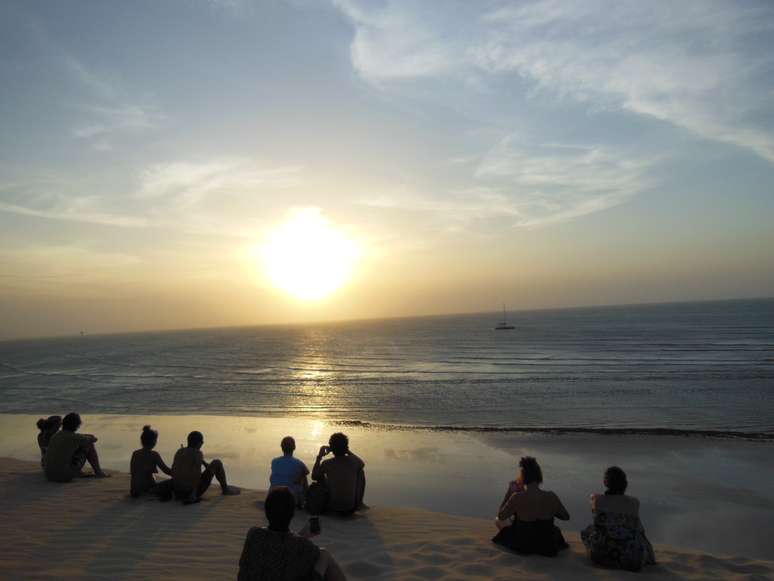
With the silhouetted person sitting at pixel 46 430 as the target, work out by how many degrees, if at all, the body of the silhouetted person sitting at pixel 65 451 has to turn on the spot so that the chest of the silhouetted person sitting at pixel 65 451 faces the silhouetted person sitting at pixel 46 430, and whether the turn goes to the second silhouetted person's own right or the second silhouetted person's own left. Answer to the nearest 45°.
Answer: approximately 45° to the second silhouetted person's own left

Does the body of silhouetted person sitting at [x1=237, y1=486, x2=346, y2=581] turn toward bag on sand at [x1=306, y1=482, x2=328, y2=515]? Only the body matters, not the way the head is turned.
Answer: yes

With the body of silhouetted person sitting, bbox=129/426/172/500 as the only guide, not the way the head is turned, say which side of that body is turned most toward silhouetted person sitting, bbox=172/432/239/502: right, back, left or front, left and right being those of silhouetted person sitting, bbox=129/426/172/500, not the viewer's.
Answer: right

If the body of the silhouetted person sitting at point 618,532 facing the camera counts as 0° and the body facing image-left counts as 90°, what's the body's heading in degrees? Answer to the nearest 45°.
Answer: approximately 180°

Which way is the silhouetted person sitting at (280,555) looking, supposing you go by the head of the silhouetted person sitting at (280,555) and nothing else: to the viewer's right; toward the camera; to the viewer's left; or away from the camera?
away from the camera

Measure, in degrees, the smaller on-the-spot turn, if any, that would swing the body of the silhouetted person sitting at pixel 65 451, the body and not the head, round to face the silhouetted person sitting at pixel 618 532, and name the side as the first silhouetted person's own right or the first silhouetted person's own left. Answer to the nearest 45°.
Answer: approximately 90° to the first silhouetted person's own right

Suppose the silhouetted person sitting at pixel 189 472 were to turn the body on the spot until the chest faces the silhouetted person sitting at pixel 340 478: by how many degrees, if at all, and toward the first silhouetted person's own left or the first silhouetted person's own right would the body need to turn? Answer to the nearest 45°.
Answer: approximately 90° to the first silhouetted person's own right

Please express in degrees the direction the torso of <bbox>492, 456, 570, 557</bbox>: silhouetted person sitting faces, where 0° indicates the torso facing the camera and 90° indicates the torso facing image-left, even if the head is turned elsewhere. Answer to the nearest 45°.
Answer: approximately 180°

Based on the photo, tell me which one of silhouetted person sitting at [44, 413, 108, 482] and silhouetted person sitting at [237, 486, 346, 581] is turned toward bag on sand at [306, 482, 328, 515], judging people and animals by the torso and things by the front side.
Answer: silhouetted person sitting at [237, 486, 346, 581]

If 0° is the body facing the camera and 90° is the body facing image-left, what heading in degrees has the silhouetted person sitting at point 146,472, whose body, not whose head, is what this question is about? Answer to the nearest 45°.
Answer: approximately 225°

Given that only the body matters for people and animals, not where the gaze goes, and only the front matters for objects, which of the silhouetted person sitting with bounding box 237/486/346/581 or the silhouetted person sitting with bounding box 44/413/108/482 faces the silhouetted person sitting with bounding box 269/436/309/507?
the silhouetted person sitting with bounding box 237/486/346/581

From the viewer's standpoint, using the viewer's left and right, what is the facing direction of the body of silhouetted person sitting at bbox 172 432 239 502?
facing away from the viewer and to the right of the viewer

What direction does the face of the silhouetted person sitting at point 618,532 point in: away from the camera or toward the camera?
away from the camera
